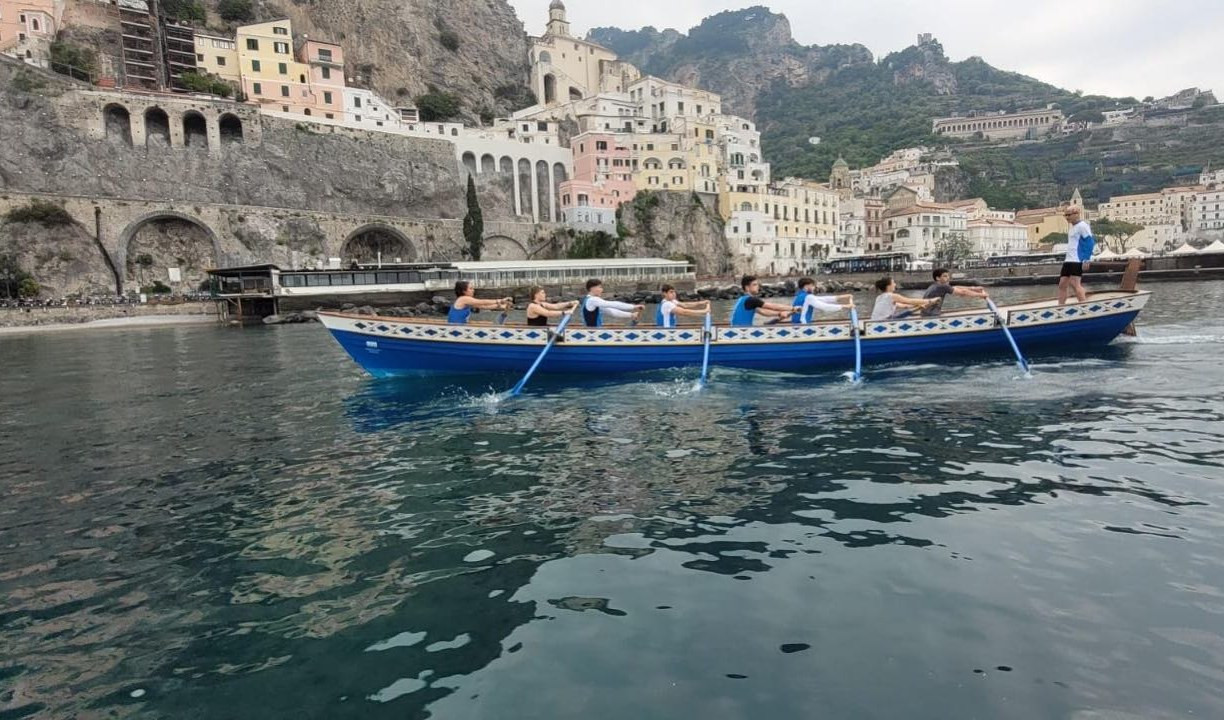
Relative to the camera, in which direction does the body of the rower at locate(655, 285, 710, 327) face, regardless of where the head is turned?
to the viewer's right

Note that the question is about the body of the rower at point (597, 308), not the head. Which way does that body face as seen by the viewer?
to the viewer's right

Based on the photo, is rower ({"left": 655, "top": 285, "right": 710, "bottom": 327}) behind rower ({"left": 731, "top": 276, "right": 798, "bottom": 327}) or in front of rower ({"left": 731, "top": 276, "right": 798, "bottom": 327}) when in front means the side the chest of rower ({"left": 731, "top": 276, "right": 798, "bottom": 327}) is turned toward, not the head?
behind

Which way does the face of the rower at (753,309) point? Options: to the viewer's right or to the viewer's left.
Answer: to the viewer's right

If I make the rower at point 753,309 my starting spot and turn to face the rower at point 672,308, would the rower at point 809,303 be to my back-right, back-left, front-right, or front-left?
back-right

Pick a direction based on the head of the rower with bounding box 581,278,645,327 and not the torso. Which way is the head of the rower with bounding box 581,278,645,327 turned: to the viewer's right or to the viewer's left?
to the viewer's right

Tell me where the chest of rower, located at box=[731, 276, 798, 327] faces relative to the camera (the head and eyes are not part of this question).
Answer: to the viewer's right

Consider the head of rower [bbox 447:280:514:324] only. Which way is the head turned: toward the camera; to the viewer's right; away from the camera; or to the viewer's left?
to the viewer's right

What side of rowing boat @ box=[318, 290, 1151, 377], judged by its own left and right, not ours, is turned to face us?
left

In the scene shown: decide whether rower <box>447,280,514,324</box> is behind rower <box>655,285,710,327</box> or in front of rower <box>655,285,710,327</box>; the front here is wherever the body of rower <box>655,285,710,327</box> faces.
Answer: behind
